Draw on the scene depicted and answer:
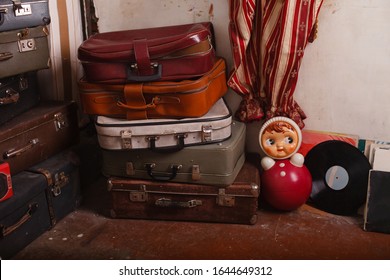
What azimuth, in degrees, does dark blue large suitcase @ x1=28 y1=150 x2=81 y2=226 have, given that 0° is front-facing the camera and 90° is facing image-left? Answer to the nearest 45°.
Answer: approximately 315°

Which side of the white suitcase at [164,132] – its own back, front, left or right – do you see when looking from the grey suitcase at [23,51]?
right

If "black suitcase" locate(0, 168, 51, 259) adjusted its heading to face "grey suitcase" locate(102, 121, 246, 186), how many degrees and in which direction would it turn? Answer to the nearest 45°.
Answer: approximately 45° to its left

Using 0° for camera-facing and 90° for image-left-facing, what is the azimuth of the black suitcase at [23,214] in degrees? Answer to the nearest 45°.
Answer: approximately 315°

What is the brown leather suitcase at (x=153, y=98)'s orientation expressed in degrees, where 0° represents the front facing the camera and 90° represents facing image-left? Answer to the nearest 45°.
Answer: approximately 0°

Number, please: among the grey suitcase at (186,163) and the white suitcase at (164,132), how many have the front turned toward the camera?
2
